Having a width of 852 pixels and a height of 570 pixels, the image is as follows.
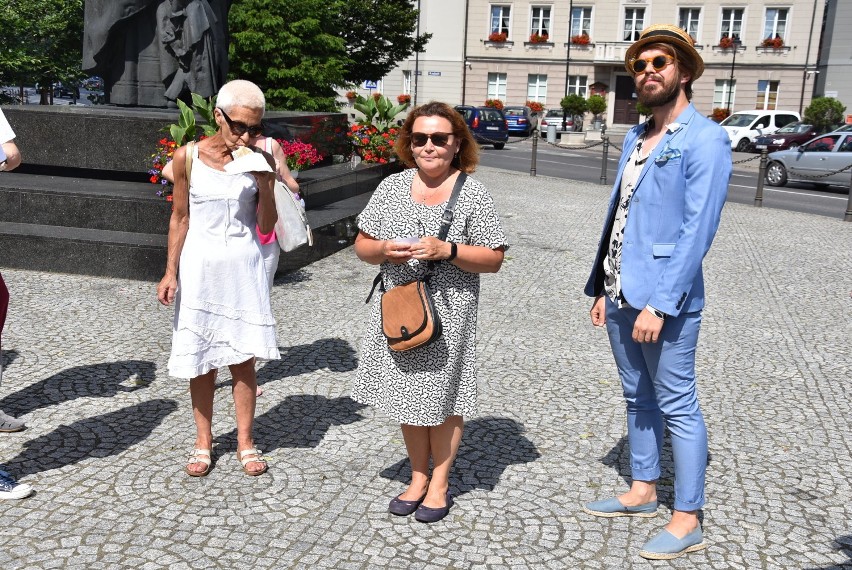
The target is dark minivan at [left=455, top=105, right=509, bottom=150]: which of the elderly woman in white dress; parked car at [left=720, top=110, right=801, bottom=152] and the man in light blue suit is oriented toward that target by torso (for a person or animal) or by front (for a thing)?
the parked car

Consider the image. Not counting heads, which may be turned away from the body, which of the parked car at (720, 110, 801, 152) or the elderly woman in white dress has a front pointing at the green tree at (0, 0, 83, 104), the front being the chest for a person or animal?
the parked car

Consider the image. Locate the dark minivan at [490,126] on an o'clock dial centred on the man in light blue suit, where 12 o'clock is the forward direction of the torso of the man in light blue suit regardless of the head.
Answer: The dark minivan is roughly at 4 o'clock from the man in light blue suit.

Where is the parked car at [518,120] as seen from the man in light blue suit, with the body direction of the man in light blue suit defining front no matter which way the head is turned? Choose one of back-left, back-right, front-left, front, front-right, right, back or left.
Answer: back-right

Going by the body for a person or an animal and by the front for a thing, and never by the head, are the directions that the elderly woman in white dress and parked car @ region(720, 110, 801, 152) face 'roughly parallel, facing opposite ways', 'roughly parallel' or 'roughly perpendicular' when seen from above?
roughly perpendicular

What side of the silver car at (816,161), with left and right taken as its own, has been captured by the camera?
left

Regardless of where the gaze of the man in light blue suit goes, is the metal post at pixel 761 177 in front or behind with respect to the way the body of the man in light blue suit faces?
behind

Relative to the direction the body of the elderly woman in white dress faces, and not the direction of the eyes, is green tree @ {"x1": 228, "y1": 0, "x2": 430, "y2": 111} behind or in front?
behind

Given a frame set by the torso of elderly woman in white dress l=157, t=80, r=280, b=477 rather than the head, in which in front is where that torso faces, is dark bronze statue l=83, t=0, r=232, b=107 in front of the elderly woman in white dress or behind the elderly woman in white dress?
behind
